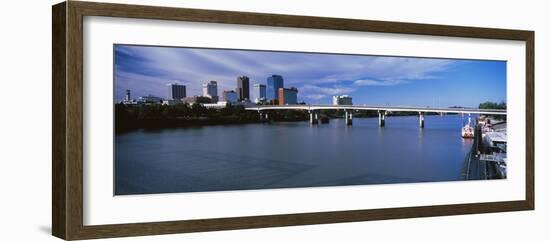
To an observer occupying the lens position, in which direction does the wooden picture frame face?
facing the viewer and to the right of the viewer
